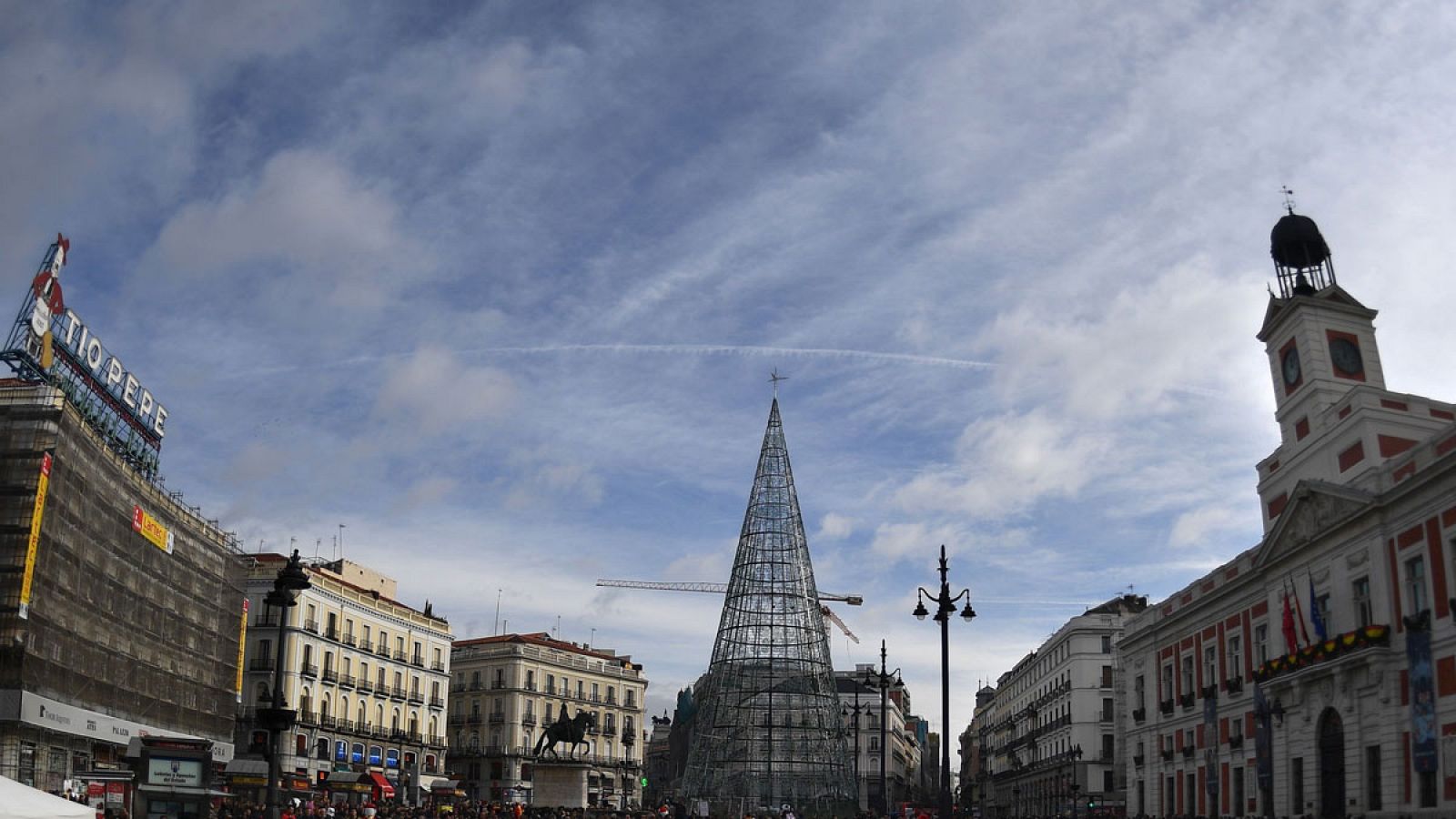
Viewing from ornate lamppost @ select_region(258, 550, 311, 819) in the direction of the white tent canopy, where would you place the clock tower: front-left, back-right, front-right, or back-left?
back-left

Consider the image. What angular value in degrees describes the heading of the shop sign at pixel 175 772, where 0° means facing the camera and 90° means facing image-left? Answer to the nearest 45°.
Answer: approximately 0°

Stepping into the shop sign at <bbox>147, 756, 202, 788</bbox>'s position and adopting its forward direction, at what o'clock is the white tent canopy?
The white tent canopy is roughly at 12 o'clock from the shop sign.

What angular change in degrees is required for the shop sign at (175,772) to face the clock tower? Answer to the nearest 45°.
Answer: approximately 90° to its left

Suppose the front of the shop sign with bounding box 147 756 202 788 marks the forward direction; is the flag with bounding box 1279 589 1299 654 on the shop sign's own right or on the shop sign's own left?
on the shop sign's own left

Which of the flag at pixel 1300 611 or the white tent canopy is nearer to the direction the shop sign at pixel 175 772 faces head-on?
the white tent canopy

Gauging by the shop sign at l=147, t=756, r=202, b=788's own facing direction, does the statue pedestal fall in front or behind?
behind

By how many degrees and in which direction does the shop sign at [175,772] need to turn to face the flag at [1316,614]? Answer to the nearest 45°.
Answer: approximately 90° to its left

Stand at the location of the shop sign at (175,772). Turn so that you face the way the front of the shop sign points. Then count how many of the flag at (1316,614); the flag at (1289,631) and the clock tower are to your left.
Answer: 3

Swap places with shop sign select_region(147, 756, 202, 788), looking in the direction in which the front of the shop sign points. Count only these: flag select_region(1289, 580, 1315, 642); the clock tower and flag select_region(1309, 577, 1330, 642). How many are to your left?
3

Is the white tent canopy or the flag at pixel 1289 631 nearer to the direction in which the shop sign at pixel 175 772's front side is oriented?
the white tent canopy
